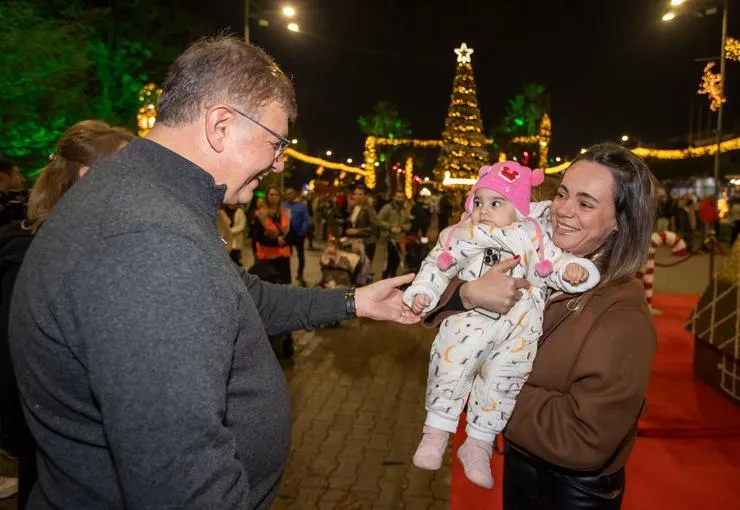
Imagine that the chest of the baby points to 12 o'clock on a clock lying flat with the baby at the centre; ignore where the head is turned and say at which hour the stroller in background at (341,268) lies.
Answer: The stroller in background is roughly at 4 o'clock from the baby.

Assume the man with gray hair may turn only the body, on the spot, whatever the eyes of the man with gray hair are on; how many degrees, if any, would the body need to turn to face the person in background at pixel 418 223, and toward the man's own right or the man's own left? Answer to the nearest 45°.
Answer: approximately 45° to the man's own left

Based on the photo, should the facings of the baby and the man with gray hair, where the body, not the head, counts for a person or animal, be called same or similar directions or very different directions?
very different directions

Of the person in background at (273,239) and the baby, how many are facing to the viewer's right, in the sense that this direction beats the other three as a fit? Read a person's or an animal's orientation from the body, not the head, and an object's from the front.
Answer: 0

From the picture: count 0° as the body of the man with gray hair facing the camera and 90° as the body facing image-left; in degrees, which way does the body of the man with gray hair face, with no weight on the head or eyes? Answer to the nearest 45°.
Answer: approximately 270°

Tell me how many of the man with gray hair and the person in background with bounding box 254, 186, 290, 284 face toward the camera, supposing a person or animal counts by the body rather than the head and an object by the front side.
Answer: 1

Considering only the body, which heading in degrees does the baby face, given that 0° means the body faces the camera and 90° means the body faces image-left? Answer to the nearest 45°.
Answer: approximately 45°

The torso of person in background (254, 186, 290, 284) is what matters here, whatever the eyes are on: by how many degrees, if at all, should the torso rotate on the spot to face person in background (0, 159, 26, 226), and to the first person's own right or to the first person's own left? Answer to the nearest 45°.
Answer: approximately 45° to the first person's own right

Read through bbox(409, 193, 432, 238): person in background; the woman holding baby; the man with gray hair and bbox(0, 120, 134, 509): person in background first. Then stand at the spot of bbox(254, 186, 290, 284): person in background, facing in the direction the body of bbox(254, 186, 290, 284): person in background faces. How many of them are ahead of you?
3

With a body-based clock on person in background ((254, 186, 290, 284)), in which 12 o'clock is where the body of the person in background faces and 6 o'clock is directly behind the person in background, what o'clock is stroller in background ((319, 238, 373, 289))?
The stroller in background is roughly at 9 o'clock from the person in background.

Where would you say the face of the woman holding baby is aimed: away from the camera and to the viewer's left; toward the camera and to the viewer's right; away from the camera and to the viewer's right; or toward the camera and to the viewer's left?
toward the camera and to the viewer's left

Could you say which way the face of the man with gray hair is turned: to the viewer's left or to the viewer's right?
to the viewer's right
